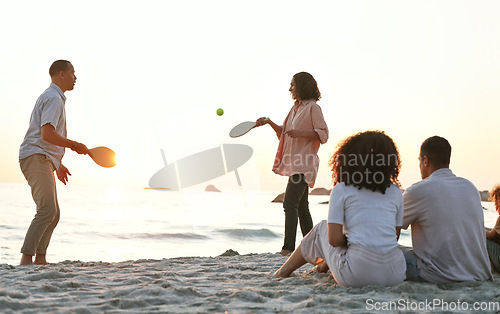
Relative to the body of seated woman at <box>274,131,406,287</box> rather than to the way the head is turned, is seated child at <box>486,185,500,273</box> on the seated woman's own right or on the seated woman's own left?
on the seated woman's own right

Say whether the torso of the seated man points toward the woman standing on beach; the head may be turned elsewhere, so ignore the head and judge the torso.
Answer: yes

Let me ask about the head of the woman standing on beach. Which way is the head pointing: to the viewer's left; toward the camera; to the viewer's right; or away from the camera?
to the viewer's left

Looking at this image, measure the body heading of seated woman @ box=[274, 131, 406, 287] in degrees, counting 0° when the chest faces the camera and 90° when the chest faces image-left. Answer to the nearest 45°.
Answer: approximately 135°

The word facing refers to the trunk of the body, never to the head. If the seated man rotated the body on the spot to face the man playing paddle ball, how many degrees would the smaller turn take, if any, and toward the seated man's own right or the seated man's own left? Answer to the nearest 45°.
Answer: approximately 45° to the seated man's own left

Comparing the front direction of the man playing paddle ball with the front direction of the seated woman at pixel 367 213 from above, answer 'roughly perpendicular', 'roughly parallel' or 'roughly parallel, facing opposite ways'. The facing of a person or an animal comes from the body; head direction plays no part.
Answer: roughly perpendicular

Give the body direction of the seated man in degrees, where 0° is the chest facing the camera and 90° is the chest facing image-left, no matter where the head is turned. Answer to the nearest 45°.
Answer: approximately 135°

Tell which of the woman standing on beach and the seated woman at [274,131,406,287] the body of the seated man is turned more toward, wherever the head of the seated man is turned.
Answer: the woman standing on beach

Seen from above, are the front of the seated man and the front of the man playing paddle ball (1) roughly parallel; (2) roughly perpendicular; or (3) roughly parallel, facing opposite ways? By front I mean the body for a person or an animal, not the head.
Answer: roughly perpendicular

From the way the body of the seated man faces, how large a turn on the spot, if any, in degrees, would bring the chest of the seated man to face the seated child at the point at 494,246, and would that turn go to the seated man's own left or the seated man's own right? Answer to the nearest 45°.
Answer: approximately 90° to the seated man's own right

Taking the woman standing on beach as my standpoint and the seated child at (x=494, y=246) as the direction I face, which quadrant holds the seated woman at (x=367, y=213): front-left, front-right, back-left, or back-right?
front-right

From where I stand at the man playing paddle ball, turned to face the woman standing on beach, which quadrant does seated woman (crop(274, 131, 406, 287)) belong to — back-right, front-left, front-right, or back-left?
front-right

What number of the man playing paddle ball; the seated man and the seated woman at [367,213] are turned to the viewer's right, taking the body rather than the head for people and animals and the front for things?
1

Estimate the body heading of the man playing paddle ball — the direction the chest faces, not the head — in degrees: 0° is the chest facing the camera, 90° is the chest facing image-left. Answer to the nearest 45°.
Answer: approximately 270°

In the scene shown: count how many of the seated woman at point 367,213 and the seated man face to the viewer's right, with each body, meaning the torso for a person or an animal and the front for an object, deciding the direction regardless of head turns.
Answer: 0
